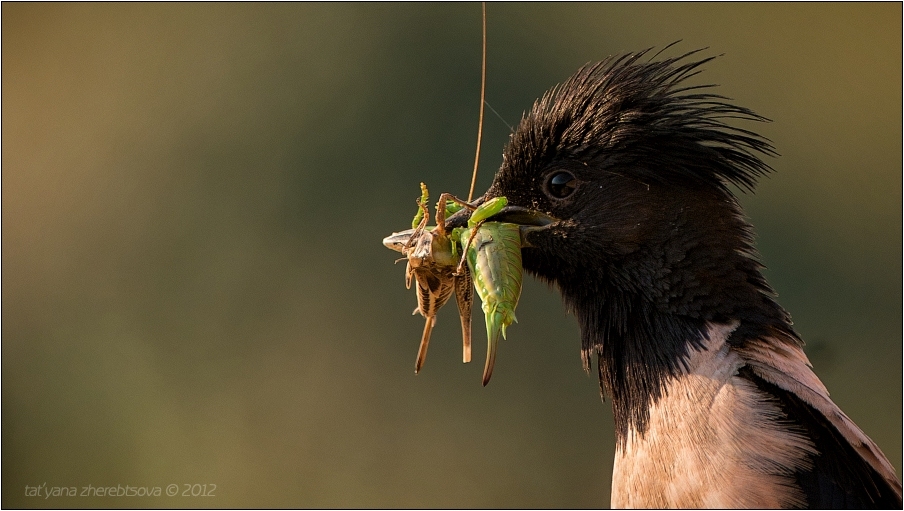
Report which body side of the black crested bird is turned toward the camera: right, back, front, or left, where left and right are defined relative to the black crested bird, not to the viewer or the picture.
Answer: left
